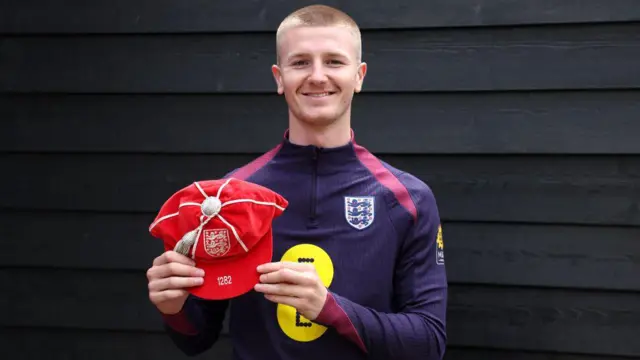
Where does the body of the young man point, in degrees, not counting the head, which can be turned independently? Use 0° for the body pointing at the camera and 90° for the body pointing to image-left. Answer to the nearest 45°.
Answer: approximately 0°
